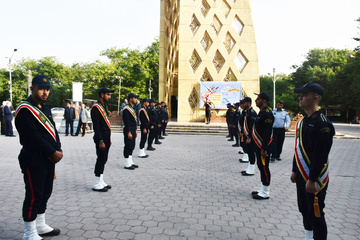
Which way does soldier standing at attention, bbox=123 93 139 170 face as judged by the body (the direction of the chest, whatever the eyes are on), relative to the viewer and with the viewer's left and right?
facing to the right of the viewer

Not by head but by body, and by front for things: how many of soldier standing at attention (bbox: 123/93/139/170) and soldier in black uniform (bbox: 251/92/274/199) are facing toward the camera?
0

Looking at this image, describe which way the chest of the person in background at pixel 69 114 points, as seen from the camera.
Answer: toward the camera

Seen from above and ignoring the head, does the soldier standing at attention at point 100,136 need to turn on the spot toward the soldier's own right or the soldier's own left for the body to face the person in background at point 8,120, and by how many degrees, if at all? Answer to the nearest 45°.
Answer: approximately 135° to the soldier's own left

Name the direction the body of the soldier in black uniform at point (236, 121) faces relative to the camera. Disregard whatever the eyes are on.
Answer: to the viewer's left

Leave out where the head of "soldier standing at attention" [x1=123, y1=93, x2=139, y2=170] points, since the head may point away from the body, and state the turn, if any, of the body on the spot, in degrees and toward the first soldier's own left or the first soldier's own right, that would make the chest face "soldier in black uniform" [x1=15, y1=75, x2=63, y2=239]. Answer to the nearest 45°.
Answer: approximately 90° to the first soldier's own right

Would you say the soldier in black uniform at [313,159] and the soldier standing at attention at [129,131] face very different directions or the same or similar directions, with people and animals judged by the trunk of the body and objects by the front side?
very different directions

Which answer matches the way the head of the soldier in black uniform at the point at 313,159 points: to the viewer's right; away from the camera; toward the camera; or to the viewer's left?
to the viewer's left

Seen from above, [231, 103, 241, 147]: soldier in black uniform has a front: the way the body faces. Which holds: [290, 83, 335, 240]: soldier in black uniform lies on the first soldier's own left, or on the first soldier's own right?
on the first soldier's own left

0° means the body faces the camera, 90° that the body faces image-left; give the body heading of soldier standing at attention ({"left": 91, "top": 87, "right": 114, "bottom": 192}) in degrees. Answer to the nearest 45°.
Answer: approximately 270°

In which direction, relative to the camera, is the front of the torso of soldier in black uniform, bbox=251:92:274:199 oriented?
to the viewer's left

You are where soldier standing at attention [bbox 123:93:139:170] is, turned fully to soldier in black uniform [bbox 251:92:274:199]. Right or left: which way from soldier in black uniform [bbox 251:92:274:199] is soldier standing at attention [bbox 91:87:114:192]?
right

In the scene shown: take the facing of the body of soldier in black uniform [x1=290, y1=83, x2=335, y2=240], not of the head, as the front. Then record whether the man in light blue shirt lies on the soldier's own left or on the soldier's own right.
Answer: on the soldier's own right

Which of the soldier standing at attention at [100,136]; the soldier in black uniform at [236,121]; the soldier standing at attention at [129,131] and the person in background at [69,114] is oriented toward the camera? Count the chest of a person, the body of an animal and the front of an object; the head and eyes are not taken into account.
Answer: the person in background
